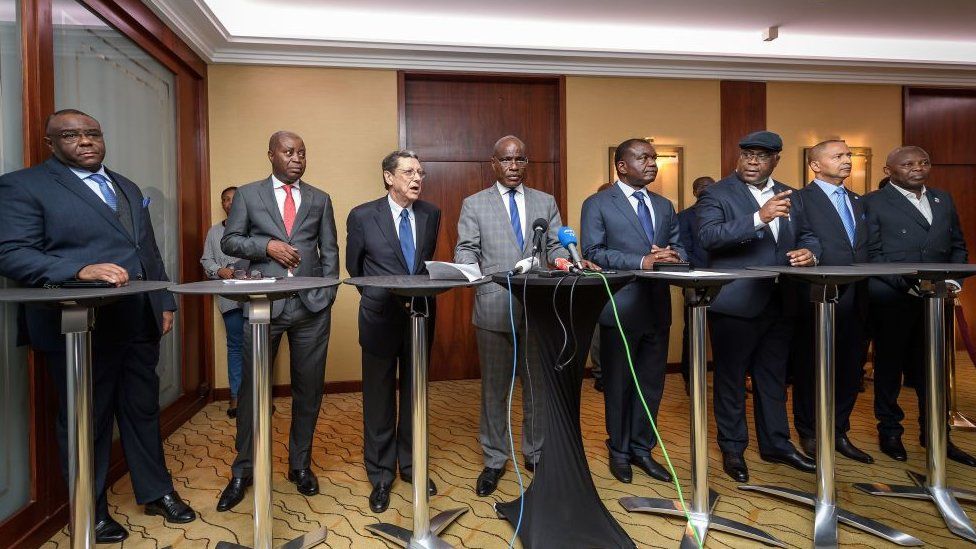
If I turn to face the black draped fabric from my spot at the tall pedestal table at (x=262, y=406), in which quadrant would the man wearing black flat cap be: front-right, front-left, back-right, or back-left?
front-left

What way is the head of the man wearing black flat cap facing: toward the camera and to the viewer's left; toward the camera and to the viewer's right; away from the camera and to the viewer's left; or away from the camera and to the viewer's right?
toward the camera and to the viewer's left

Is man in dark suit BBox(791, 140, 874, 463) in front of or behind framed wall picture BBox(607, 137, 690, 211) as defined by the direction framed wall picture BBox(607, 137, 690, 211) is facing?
in front

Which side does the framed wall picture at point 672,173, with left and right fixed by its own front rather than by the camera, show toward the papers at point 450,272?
front

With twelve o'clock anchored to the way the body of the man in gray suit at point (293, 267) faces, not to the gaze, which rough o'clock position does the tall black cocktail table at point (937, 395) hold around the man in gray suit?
The tall black cocktail table is roughly at 10 o'clock from the man in gray suit.

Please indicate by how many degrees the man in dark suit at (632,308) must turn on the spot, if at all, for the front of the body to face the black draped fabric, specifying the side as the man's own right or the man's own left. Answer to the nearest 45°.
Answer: approximately 45° to the man's own right

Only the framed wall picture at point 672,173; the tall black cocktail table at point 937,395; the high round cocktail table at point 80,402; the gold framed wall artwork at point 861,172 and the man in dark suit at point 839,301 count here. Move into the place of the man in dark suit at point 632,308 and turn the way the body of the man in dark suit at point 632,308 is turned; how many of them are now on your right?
1

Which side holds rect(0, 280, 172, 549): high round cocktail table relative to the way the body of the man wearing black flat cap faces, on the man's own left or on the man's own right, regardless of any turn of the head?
on the man's own right

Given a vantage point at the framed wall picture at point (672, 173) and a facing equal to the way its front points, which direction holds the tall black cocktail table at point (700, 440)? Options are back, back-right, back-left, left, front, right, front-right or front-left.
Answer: front

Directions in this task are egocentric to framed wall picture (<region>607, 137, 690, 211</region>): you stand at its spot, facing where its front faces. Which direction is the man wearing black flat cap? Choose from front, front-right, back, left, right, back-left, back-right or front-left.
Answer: front

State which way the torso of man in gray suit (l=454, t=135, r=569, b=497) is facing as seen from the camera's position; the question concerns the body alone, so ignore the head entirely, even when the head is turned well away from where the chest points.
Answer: toward the camera

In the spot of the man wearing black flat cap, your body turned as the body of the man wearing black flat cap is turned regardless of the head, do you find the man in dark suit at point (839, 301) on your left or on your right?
on your left

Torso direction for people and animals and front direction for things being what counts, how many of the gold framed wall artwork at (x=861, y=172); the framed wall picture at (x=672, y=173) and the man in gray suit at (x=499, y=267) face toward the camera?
3

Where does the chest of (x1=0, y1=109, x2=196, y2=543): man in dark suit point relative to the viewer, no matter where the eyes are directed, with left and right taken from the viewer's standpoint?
facing the viewer and to the right of the viewer

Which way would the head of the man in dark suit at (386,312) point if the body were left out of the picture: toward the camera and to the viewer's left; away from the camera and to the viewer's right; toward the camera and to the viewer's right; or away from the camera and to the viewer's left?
toward the camera and to the viewer's right
